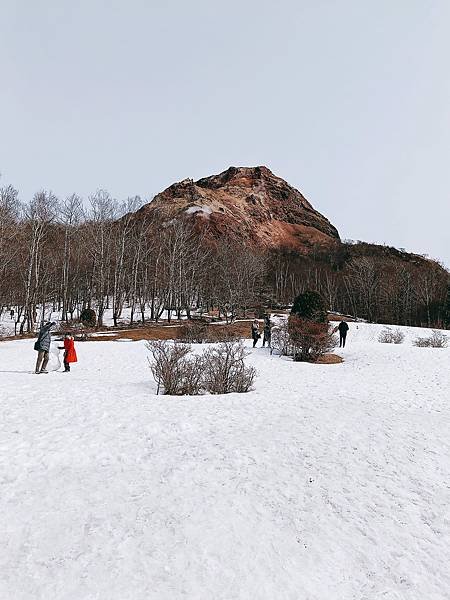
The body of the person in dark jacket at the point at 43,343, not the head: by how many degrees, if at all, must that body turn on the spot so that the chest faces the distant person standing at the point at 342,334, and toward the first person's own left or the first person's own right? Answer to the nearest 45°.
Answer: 0° — they already face them

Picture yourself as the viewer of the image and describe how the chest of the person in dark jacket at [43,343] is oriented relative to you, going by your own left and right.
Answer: facing to the right of the viewer

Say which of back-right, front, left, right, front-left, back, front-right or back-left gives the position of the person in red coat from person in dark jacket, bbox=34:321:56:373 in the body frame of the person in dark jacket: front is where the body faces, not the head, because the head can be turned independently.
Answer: front-left

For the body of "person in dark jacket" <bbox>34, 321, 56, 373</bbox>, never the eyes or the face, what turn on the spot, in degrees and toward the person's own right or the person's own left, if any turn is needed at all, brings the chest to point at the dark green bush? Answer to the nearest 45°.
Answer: approximately 45° to the person's own left
